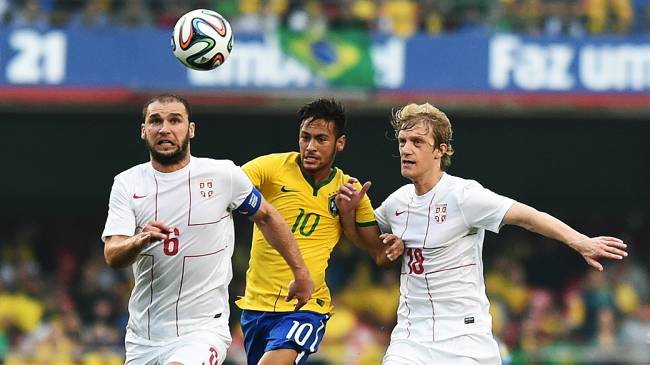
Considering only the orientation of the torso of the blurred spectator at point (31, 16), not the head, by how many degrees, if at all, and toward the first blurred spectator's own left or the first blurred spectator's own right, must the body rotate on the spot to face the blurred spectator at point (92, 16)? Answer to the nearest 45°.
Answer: approximately 90° to the first blurred spectator's own left

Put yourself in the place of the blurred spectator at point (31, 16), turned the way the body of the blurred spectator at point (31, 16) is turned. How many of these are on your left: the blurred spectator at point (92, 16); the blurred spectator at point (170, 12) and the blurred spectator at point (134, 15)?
3

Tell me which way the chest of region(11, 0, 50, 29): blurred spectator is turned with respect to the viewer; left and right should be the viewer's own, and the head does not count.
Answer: facing the viewer

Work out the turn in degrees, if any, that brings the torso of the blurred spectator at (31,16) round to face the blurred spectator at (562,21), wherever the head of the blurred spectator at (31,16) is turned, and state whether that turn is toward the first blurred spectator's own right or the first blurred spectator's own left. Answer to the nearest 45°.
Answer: approximately 90° to the first blurred spectator's own left

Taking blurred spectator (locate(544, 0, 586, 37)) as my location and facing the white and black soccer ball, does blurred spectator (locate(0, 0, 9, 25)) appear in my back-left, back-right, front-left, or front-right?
front-right

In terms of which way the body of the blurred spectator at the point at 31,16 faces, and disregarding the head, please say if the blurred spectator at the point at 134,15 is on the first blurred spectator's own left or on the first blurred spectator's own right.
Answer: on the first blurred spectator's own left

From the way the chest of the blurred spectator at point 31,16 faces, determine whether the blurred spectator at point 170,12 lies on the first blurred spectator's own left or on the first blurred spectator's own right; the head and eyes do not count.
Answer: on the first blurred spectator's own left

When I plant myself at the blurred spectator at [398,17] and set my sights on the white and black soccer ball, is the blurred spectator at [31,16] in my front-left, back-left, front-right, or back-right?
front-right

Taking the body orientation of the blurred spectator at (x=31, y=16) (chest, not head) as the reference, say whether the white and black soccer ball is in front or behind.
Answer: in front

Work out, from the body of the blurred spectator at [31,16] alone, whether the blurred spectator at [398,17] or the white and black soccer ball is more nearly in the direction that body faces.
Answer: the white and black soccer ball

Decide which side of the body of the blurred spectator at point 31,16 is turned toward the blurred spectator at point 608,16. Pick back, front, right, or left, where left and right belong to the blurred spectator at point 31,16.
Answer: left
